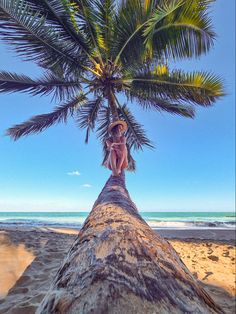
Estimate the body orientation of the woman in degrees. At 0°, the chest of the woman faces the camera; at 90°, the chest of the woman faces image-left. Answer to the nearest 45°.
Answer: approximately 0°
